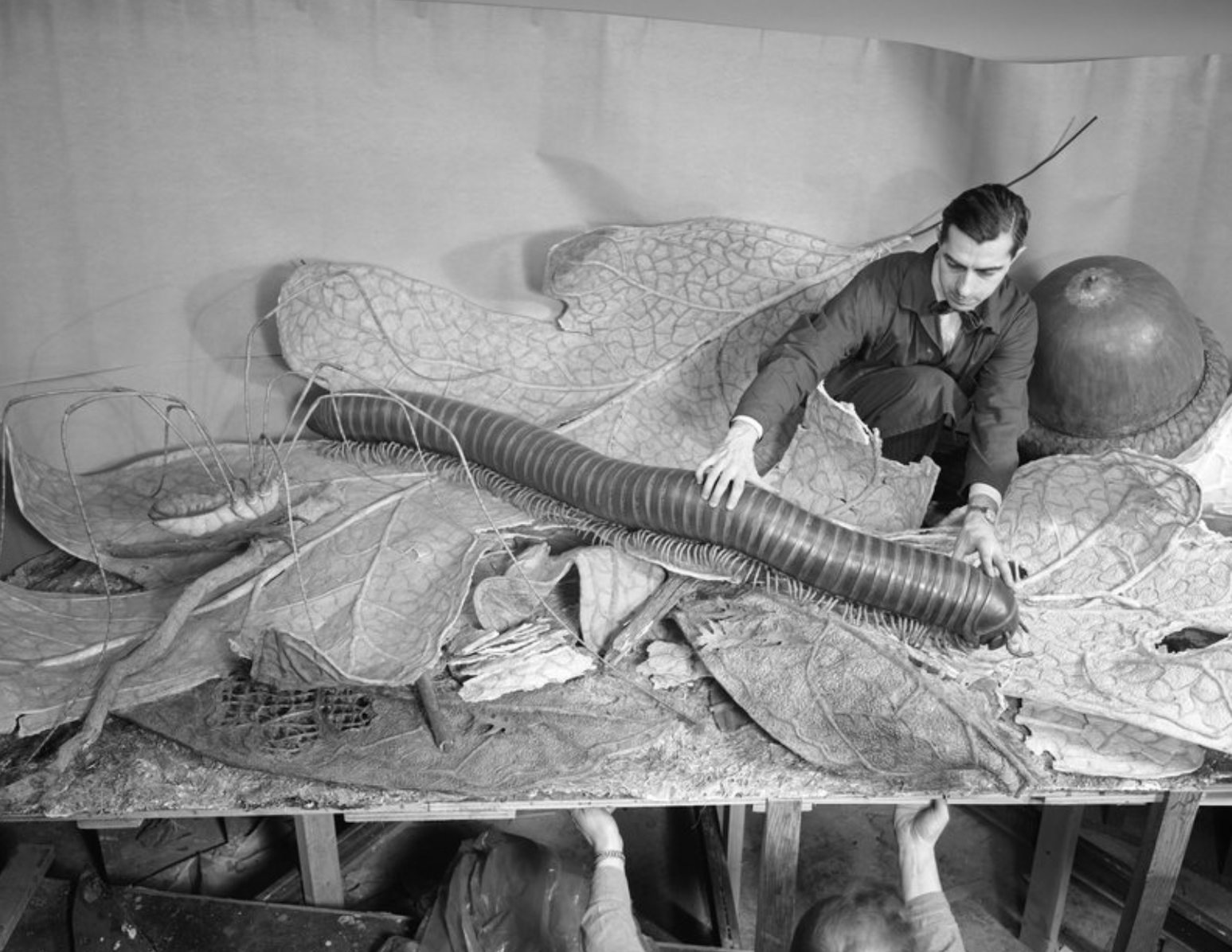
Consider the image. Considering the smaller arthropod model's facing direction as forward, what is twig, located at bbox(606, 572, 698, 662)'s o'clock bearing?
The twig is roughly at 1 o'clock from the smaller arthropod model.

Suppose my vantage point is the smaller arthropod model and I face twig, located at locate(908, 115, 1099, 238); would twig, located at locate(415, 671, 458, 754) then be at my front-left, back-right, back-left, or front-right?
front-right

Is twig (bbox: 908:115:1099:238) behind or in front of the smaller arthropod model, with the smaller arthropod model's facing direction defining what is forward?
in front

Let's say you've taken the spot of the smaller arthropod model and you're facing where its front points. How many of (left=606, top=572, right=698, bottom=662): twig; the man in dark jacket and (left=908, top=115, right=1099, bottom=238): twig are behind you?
0

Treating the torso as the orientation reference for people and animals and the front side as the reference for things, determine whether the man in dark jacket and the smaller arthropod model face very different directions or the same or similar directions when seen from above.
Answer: very different directions

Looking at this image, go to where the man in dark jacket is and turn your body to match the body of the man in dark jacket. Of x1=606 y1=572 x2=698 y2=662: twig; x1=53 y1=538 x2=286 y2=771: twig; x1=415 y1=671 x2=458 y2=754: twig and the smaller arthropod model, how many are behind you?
0

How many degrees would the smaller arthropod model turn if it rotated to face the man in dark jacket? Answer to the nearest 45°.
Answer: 0° — it already faces them

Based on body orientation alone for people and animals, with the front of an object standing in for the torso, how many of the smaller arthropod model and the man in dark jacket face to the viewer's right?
1

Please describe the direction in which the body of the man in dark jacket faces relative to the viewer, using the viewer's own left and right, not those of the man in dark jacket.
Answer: facing the viewer and to the left of the viewer

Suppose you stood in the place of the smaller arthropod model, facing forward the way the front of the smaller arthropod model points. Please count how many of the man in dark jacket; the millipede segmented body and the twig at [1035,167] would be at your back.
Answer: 0

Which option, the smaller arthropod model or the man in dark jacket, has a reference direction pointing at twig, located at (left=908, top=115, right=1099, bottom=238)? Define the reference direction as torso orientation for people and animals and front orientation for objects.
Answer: the smaller arthropod model

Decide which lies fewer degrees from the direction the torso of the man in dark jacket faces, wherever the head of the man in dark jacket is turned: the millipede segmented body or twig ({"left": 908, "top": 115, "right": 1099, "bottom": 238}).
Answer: the millipede segmented body

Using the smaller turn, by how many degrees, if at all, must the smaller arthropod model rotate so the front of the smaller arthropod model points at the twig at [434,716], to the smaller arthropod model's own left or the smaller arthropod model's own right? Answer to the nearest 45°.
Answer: approximately 45° to the smaller arthropod model's own right

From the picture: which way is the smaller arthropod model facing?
to the viewer's right
